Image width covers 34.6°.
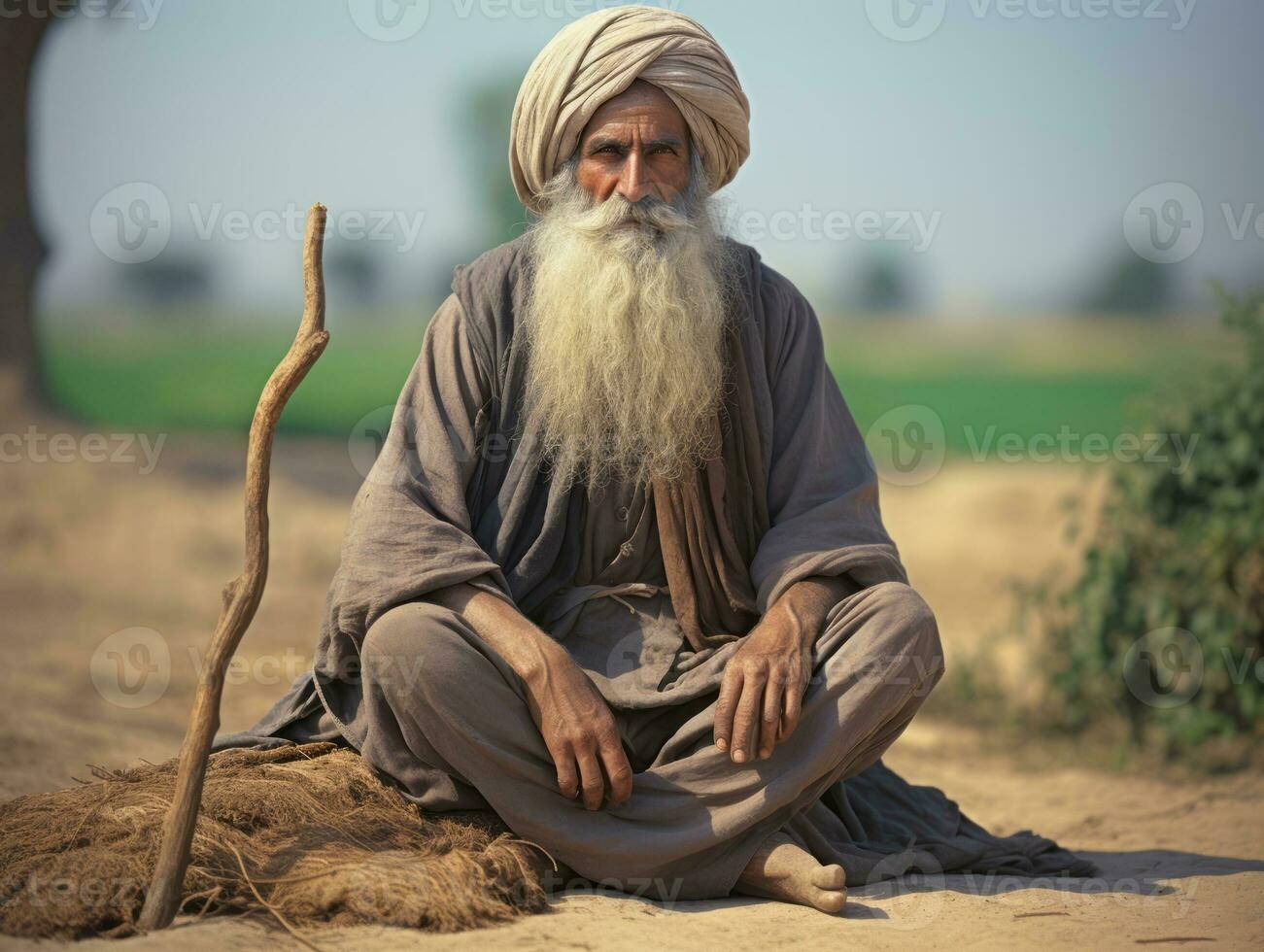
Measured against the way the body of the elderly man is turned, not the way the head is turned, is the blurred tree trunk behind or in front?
behind

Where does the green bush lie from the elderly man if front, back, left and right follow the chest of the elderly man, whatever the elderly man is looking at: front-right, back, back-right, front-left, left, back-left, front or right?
back-left

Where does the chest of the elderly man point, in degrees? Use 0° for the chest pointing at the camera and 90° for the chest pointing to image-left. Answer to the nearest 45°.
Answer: approximately 0°

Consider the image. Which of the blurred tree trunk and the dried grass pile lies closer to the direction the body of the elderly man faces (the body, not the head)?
the dried grass pile
